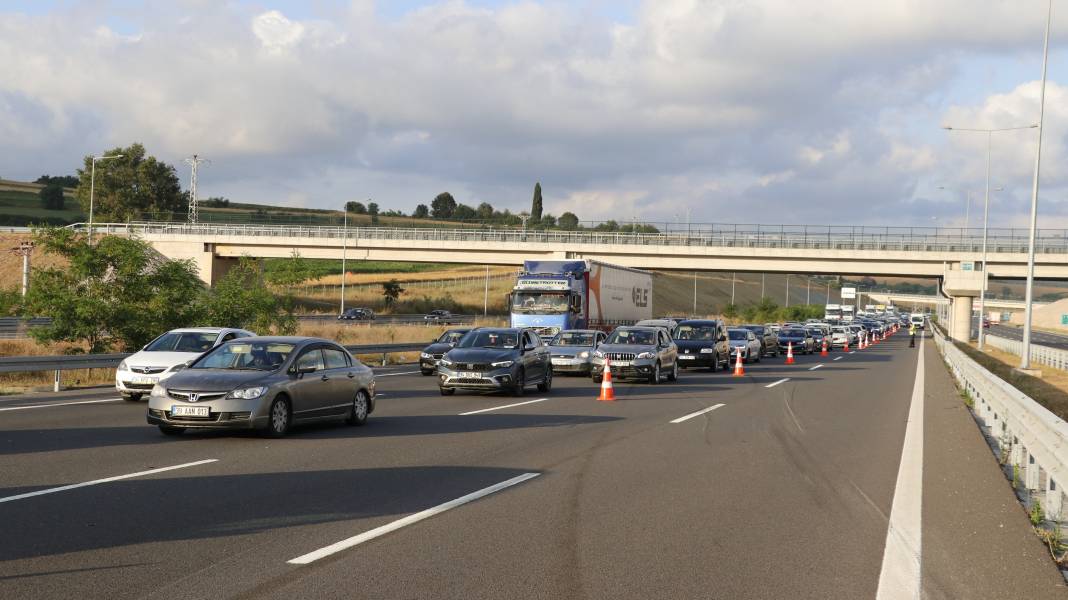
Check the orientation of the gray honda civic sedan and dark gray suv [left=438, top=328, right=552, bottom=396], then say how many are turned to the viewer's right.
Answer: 0

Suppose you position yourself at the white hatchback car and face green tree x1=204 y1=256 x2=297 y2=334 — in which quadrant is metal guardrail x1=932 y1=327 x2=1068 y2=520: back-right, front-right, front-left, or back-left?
back-right

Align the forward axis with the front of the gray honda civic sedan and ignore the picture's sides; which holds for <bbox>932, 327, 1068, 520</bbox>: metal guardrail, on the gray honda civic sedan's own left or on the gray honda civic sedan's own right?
on the gray honda civic sedan's own left

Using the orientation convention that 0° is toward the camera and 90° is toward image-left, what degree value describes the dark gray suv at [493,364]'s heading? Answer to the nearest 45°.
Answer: approximately 45°

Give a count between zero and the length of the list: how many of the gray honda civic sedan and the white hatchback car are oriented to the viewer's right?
0

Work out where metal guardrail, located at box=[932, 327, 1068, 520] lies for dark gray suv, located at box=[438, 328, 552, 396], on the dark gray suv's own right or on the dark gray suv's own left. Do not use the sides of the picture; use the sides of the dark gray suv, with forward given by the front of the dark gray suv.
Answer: on the dark gray suv's own left

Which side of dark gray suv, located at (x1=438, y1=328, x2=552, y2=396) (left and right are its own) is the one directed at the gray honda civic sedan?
front

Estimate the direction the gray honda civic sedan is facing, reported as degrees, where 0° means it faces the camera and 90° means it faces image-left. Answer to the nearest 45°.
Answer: approximately 45°

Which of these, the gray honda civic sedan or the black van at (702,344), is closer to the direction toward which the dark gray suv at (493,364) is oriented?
the gray honda civic sedan

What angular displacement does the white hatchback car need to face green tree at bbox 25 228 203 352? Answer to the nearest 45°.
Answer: approximately 135° to its right

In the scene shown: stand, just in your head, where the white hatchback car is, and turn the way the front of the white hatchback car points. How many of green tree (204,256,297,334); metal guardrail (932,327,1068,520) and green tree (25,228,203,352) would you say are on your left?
1
